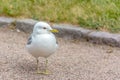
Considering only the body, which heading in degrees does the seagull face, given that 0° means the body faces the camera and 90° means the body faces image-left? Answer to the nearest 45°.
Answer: approximately 0°

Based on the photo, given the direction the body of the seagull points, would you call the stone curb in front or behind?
behind
